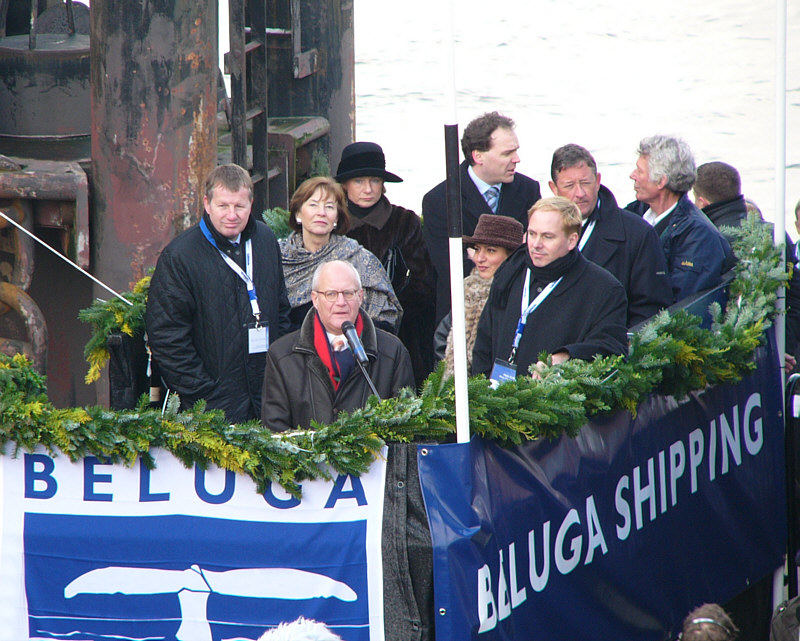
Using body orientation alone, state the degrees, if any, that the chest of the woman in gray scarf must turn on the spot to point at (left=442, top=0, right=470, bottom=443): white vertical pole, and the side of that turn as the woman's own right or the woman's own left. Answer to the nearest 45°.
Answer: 0° — they already face it

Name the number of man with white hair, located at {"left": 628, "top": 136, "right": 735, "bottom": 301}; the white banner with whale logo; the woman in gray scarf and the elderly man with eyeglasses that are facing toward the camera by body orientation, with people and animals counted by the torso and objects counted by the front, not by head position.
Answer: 3

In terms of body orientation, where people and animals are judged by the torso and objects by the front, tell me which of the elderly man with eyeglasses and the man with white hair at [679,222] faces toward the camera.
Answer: the elderly man with eyeglasses

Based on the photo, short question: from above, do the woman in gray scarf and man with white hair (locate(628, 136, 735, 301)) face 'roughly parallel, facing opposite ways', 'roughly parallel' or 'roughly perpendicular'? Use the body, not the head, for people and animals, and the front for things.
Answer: roughly perpendicular

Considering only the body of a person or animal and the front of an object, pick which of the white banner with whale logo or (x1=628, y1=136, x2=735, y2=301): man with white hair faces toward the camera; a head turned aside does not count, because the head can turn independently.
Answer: the white banner with whale logo

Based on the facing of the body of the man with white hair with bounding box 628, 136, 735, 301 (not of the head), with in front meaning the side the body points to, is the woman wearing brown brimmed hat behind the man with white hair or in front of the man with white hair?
in front

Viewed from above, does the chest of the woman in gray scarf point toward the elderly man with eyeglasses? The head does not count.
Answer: yes

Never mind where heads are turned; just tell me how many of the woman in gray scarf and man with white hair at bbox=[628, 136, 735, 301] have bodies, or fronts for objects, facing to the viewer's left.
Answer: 1

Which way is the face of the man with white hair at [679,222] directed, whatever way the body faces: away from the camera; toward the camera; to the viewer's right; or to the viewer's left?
to the viewer's left

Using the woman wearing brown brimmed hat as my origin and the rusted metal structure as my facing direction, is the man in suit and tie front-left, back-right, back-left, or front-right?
front-right

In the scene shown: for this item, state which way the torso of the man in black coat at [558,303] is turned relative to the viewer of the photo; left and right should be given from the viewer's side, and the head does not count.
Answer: facing the viewer and to the left of the viewer

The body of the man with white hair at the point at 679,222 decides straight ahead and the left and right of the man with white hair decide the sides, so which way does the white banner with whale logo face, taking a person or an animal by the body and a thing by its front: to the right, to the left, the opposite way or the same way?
to the left

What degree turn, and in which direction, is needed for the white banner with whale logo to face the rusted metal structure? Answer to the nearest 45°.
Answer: approximately 180°

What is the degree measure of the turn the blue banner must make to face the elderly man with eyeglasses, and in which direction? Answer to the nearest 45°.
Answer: approximately 135° to its right

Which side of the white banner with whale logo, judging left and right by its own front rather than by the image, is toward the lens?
front

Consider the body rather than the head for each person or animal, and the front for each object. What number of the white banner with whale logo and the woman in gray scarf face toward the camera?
2

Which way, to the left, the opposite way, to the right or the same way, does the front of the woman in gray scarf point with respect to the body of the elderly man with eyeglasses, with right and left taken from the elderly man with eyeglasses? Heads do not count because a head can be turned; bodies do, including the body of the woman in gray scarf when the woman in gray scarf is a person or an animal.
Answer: the same way

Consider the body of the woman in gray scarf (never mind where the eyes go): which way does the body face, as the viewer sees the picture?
toward the camera
